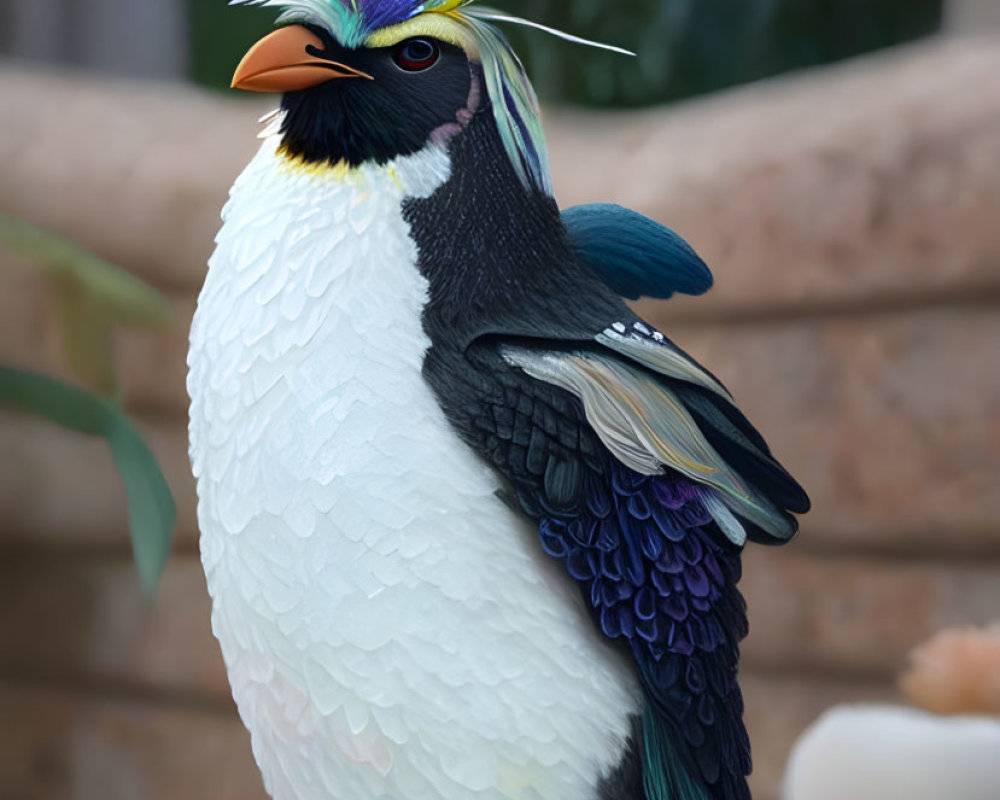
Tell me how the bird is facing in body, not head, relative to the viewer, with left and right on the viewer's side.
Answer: facing the viewer and to the left of the viewer
